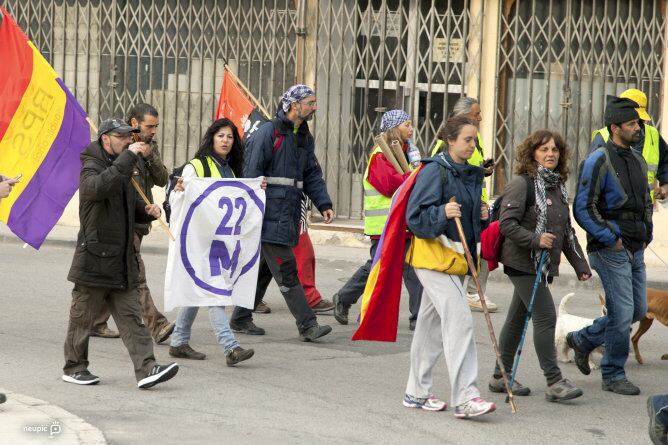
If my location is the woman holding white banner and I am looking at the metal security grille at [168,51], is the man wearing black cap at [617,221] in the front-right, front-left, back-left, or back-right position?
back-right

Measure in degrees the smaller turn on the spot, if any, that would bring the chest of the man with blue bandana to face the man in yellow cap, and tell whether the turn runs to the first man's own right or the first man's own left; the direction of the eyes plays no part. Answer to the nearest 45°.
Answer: approximately 45° to the first man's own left

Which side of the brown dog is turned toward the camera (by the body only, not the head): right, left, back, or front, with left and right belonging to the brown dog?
right

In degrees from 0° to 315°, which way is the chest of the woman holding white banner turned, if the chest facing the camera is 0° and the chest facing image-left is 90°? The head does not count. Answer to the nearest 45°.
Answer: approximately 315°

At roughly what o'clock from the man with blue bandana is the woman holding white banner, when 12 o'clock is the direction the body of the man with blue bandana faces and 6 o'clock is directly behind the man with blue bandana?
The woman holding white banner is roughly at 3 o'clock from the man with blue bandana.

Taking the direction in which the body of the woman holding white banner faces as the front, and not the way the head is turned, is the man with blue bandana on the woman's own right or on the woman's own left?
on the woman's own left
